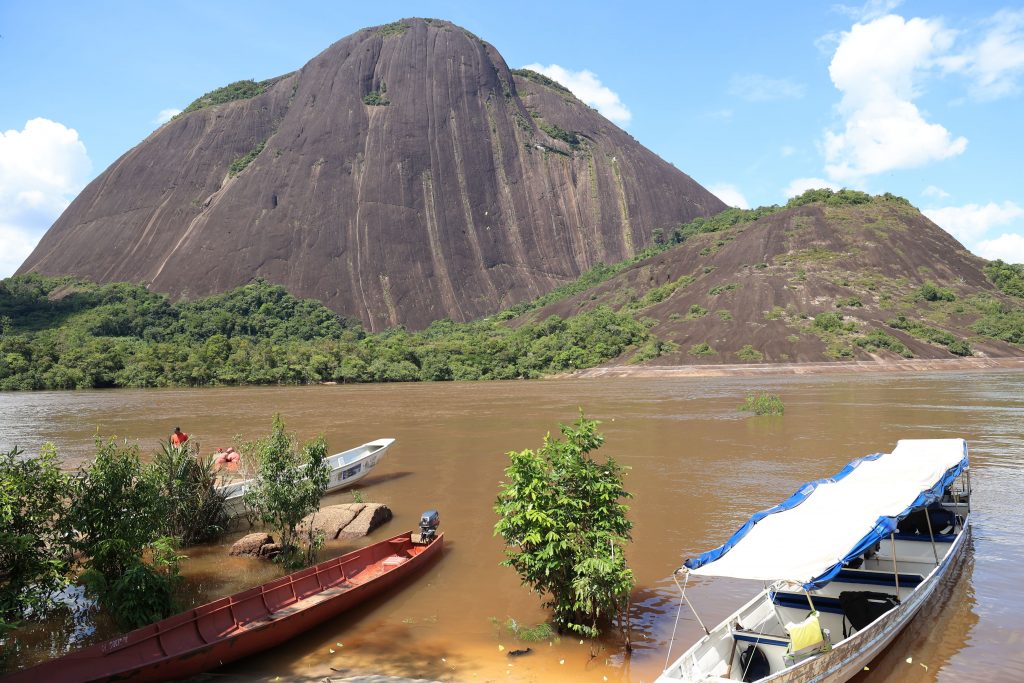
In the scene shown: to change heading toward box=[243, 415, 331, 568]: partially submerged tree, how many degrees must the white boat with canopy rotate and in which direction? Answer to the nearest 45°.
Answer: approximately 45° to its right

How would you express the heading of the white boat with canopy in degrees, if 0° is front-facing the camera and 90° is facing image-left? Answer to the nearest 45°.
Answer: approximately 45°

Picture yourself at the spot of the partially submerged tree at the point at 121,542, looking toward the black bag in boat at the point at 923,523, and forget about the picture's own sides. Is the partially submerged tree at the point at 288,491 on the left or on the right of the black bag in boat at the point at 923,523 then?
left

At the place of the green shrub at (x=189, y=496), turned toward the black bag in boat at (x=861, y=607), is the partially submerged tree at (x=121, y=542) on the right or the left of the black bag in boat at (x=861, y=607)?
right

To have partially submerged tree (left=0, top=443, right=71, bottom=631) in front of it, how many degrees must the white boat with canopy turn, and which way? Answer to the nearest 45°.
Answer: approximately 45° to its right

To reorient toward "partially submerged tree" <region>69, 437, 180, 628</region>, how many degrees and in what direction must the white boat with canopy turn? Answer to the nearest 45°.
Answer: approximately 45° to its right
